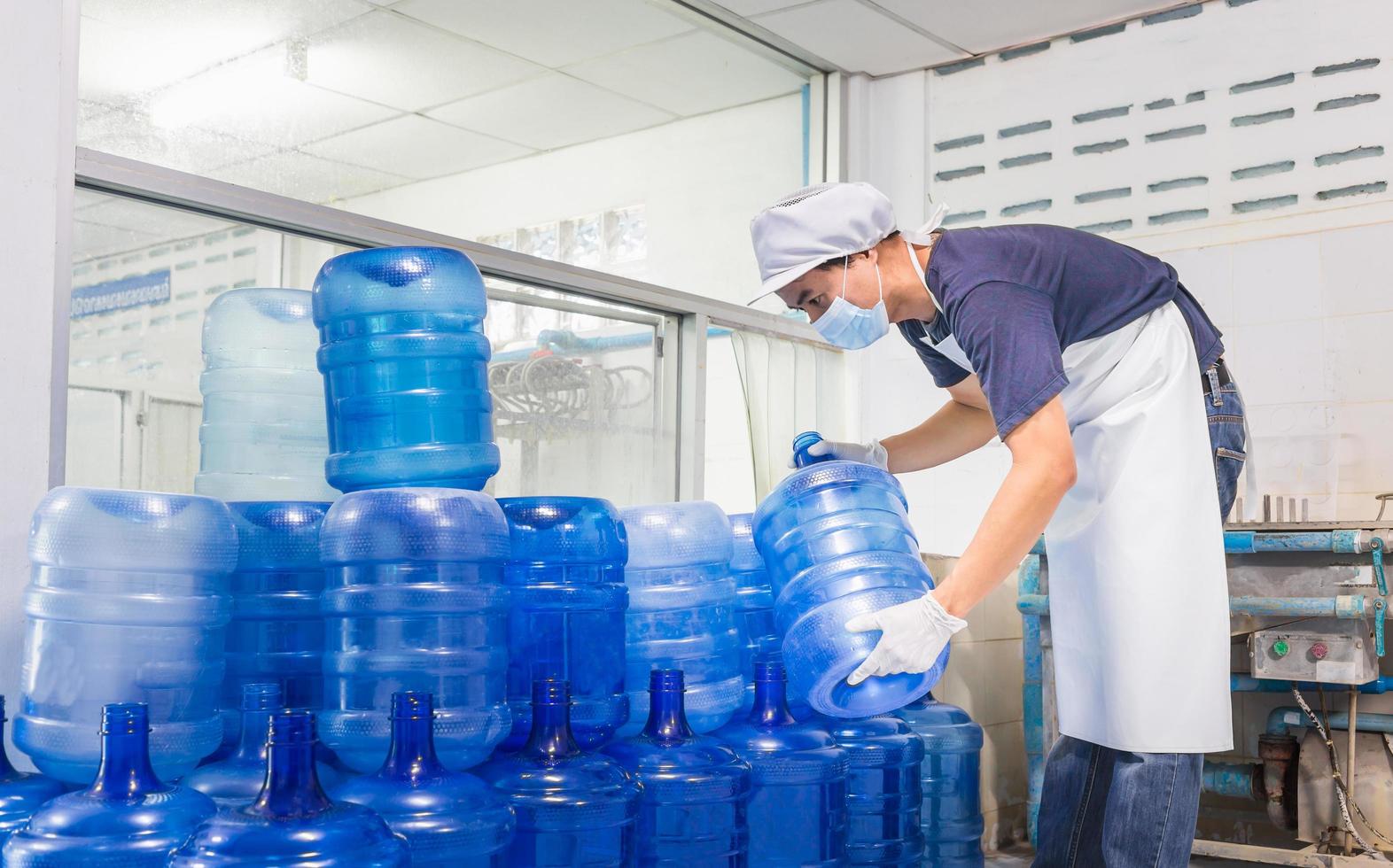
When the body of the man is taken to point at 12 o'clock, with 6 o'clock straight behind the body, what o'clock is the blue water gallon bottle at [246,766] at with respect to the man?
The blue water gallon bottle is roughly at 11 o'clock from the man.

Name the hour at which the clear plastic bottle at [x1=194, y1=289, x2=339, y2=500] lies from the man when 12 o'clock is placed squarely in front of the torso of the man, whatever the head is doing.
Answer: The clear plastic bottle is roughly at 12 o'clock from the man.

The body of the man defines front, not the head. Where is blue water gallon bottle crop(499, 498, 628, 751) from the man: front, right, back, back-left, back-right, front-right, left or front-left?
front

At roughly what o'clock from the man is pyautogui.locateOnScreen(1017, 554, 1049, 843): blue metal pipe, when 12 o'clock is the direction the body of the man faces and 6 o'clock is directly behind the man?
The blue metal pipe is roughly at 3 o'clock from the man.

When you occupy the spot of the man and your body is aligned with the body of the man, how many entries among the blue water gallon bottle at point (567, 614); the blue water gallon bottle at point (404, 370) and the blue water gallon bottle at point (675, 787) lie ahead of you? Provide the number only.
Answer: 3

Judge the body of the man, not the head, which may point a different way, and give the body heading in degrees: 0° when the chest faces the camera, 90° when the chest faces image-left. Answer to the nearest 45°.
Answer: approximately 90°

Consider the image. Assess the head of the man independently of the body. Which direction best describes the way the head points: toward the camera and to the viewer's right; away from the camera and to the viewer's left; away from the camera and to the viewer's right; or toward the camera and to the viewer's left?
toward the camera and to the viewer's left

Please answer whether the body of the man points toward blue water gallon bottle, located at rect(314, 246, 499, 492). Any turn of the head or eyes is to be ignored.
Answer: yes

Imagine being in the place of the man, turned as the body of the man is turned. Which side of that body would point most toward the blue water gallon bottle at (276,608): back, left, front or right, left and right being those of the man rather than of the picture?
front

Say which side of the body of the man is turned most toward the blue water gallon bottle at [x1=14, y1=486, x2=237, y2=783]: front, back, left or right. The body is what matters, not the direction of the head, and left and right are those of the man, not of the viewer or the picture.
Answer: front

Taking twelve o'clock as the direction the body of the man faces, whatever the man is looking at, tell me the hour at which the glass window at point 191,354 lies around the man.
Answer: The glass window is roughly at 12 o'clock from the man.
